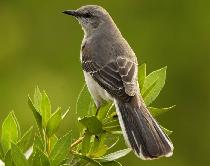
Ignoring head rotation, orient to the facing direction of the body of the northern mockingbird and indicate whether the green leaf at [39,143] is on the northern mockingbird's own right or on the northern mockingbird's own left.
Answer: on the northern mockingbird's own left

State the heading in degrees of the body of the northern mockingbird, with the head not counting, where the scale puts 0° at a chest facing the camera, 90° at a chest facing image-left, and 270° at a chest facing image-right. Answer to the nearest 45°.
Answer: approximately 135°

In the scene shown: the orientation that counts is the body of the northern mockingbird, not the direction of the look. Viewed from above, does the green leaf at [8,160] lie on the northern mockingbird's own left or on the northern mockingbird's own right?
on the northern mockingbird's own left
